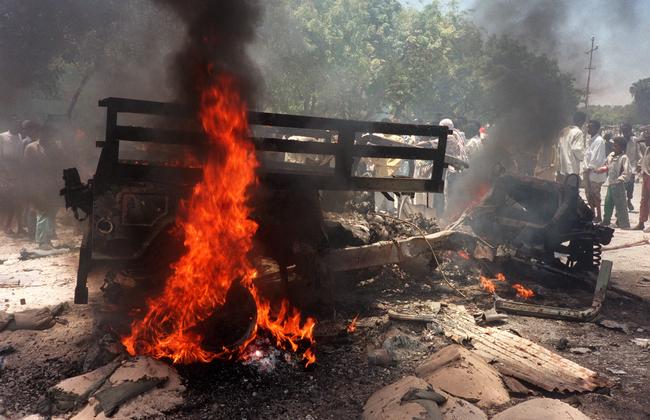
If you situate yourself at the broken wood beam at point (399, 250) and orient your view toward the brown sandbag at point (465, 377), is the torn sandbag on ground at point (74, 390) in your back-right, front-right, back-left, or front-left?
front-right

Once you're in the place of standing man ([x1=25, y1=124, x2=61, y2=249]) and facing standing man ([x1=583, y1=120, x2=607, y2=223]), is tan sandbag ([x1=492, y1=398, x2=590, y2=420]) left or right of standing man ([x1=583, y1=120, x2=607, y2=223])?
right

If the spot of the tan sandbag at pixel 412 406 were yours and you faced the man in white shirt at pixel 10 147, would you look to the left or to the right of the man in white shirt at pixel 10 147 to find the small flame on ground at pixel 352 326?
right
